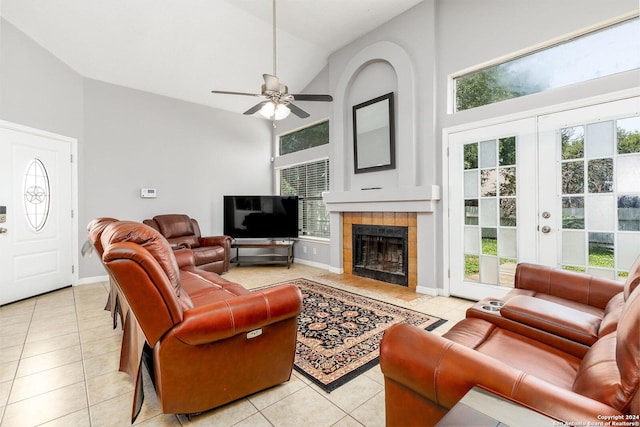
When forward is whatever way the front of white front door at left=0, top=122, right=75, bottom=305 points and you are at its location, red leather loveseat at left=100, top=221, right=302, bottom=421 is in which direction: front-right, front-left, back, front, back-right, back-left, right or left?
front-right

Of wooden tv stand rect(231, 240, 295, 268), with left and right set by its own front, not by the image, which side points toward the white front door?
right

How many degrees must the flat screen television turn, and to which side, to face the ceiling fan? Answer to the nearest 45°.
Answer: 0° — it already faces it

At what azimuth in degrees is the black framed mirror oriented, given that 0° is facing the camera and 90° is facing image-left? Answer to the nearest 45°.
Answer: approximately 45°

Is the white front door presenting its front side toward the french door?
yes

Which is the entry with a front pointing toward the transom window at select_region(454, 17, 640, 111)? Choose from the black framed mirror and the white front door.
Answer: the white front door

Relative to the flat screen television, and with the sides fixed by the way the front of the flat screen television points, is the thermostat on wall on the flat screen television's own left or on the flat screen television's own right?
on the flat screen television's own right

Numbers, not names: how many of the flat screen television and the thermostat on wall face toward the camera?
2

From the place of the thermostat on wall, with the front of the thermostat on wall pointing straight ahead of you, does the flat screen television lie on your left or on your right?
on your left

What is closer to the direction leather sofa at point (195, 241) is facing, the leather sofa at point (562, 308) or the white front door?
the leather sofa

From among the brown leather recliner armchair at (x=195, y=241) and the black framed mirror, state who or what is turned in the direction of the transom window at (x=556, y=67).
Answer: the brown leather recliner armchair

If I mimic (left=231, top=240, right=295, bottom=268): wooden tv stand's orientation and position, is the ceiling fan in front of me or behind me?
in front

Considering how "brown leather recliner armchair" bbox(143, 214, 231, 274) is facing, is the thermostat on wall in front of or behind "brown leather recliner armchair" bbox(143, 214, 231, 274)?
behind

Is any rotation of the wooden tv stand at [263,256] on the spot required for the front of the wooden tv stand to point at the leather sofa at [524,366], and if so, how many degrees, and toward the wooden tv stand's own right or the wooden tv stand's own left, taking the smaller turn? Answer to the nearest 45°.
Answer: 0° — it already faces it
